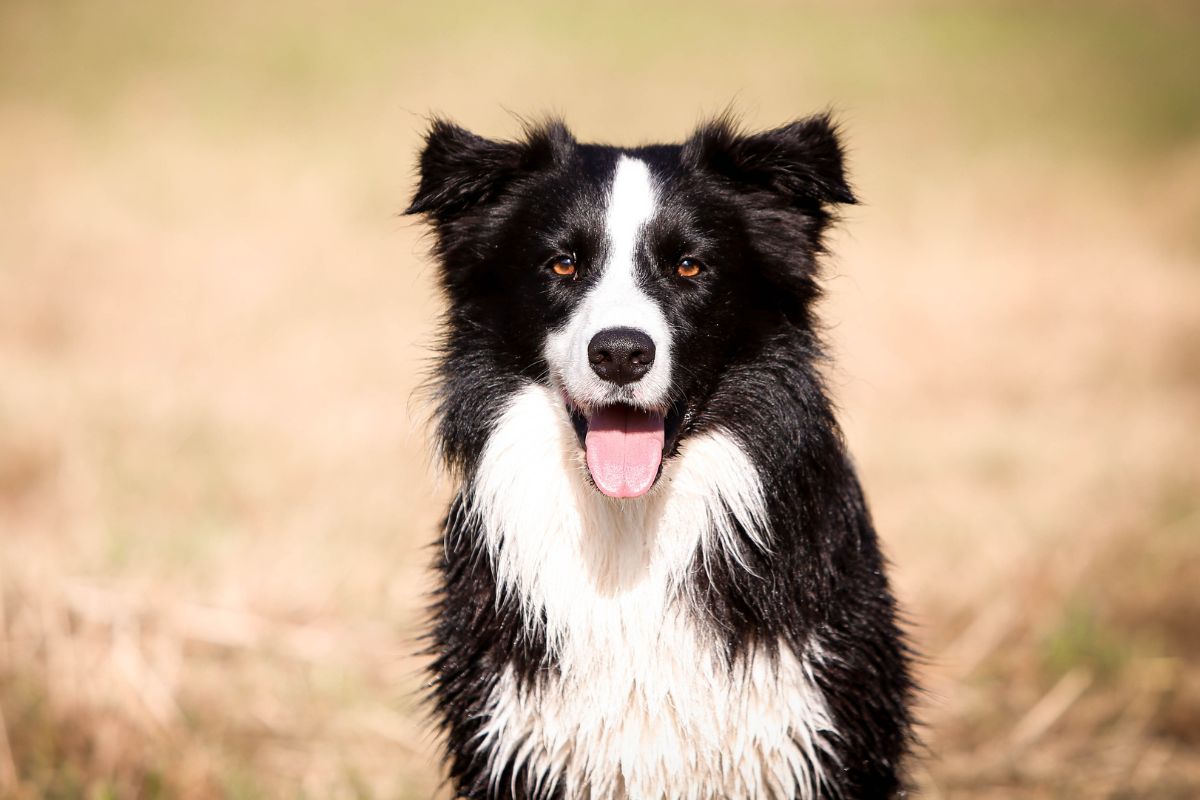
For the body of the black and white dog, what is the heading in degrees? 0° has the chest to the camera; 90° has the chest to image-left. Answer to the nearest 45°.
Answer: approximately 0°
